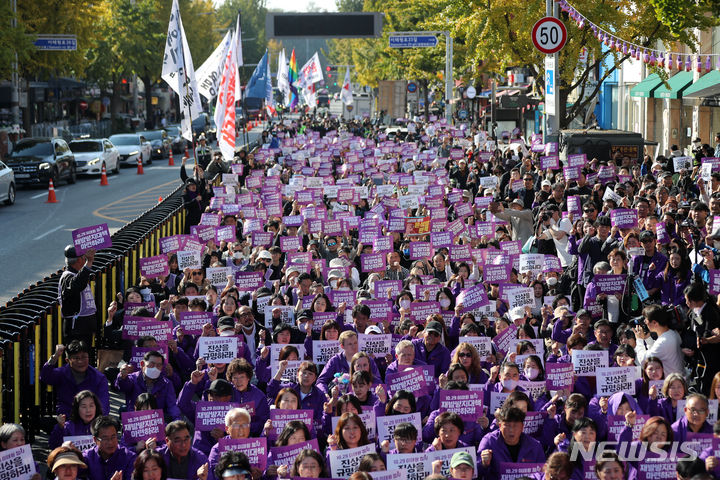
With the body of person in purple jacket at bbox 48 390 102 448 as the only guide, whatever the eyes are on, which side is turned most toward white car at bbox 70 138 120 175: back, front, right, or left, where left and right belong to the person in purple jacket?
back

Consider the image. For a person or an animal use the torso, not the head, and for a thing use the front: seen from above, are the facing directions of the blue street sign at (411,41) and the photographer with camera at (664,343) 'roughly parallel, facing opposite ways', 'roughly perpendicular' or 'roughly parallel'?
roughly perpendicular

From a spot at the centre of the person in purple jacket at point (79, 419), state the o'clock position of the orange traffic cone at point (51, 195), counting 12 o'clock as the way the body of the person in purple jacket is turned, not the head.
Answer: The orange traffic cone is roughly at 6 o'clock from the person in purple jacket.

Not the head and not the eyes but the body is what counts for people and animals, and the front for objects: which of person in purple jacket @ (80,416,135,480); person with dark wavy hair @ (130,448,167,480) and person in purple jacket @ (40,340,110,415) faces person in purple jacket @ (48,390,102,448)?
person in purple jacket @ (40,340,110,415)

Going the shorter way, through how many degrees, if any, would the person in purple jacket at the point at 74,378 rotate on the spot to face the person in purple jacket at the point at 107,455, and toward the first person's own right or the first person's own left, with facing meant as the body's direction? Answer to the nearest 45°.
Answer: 0° — they already face them

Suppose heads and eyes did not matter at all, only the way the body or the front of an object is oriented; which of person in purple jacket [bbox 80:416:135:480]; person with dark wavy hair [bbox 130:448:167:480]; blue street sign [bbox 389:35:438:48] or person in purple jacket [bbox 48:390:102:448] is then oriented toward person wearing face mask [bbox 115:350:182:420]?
the blue street sign

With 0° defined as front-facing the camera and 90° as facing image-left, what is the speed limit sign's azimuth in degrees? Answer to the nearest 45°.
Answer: approximately 0°

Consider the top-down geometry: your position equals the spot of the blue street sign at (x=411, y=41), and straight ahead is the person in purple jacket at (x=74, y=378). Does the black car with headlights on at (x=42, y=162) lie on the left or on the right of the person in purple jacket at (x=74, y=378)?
right

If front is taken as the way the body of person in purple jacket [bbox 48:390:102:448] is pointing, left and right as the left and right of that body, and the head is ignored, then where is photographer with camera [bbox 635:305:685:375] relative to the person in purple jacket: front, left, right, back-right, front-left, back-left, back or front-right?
left

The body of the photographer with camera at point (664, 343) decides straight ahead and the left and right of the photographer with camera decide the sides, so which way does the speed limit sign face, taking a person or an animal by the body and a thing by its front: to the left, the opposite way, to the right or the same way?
to the left

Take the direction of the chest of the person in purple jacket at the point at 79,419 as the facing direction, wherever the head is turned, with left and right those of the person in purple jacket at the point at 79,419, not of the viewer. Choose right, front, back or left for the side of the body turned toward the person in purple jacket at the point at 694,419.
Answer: left
